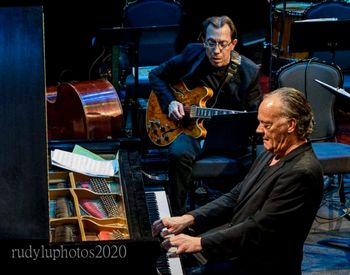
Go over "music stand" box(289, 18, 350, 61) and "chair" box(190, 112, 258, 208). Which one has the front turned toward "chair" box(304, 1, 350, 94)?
the music stand

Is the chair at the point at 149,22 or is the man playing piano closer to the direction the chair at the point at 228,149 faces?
the man playing piano

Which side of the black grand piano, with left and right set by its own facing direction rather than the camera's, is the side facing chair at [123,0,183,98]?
left

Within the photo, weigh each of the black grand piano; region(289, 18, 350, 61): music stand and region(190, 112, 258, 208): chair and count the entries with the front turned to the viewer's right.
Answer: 1

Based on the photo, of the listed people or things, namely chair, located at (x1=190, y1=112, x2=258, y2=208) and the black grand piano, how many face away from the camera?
0

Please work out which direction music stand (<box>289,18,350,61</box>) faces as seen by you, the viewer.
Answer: facing away from the viewer

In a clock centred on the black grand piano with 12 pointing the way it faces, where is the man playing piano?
The man playing piano is roughly at 11 o'clock from the black grand piano.

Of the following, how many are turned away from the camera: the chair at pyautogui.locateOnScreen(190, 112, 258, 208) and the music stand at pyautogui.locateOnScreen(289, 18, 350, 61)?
1

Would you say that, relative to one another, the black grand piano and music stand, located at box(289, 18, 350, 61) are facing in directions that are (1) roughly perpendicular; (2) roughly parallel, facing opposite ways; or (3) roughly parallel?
roughly perpendicular

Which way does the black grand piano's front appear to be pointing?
to the viewer's right

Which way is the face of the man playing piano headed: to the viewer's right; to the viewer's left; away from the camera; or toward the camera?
to the viewer's left
